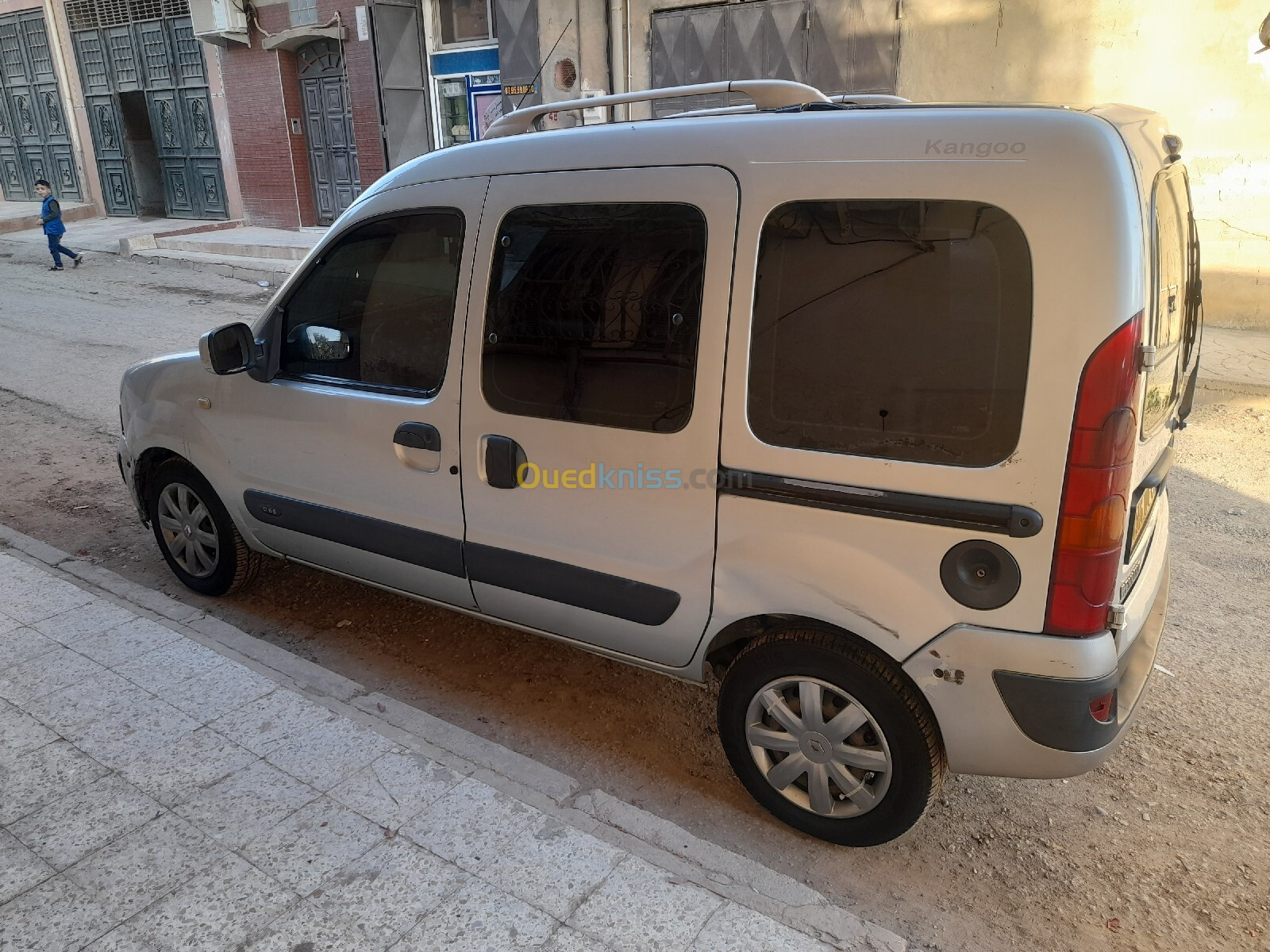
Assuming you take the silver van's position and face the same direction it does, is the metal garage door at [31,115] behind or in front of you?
in front

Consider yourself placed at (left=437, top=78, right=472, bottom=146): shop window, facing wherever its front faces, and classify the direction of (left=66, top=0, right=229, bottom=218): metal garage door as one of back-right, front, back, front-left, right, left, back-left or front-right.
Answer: back-right

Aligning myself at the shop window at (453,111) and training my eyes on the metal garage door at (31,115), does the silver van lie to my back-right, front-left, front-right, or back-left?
back-left

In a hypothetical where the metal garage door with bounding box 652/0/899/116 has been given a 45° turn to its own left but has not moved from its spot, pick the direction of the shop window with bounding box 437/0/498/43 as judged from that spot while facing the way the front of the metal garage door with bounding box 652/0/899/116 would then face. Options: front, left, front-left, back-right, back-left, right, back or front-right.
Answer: back

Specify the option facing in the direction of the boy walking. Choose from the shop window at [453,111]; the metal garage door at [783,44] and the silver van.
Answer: the silver van

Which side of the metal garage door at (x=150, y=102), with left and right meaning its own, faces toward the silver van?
front

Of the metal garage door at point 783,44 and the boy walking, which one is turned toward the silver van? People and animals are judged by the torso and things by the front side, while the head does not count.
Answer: the metal garage door

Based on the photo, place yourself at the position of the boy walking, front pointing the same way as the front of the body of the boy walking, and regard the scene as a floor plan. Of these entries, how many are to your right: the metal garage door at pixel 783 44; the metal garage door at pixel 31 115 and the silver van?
1

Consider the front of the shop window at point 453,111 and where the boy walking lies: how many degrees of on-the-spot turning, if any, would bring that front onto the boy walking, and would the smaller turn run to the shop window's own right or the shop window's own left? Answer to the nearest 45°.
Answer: approximately 90° to the shop window's own right

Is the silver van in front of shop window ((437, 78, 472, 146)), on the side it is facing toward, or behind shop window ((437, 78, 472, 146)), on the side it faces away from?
in front

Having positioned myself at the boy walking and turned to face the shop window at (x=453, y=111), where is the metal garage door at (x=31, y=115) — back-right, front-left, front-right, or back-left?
back-left
